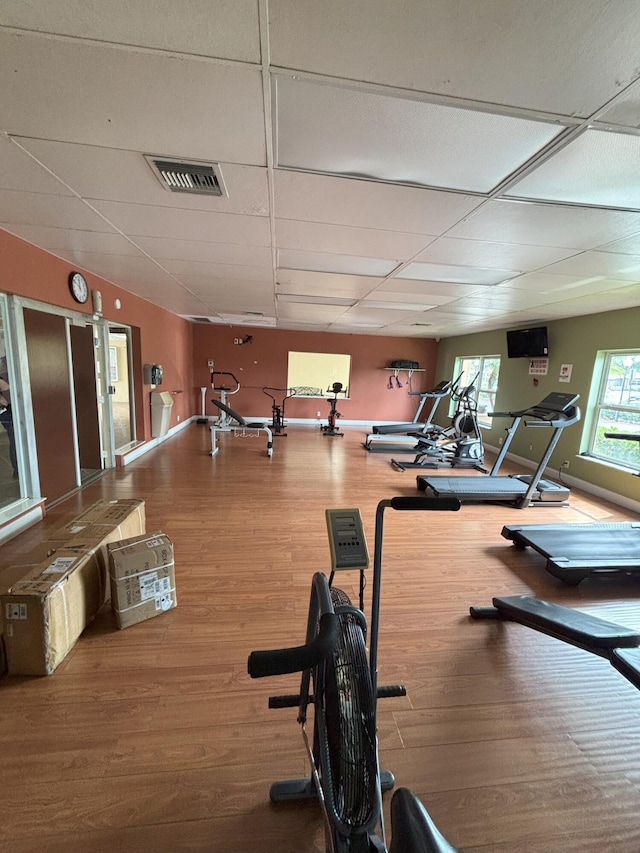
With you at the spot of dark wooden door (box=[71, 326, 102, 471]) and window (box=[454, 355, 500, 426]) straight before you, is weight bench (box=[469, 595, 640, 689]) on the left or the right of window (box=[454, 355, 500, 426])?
right

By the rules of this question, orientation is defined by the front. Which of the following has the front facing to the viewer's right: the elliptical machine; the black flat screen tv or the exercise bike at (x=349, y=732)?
the elliptical machine

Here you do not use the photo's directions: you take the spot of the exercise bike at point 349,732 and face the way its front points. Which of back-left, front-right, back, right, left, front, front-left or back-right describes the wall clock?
front-left

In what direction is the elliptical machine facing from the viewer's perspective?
to the viewer's right

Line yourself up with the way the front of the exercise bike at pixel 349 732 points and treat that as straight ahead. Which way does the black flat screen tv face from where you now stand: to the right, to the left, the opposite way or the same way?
to the left

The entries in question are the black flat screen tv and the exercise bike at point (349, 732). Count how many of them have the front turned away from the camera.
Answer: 1

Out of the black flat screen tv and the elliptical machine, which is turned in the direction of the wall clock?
the black flat screen tv

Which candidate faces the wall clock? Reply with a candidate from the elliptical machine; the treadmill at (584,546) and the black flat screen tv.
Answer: the black flat screen tv

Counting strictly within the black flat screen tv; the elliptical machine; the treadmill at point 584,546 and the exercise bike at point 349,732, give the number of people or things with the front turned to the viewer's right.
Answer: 2

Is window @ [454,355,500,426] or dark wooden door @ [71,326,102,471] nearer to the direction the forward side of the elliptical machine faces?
the window

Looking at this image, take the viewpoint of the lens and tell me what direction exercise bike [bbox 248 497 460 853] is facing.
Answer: facing away from the viewer

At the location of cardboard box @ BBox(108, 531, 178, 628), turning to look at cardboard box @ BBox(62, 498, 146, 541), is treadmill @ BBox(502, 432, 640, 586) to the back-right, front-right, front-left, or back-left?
back-right

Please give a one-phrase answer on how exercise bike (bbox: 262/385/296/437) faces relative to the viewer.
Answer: facing the viewer

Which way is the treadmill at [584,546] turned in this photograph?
to the viewer's right

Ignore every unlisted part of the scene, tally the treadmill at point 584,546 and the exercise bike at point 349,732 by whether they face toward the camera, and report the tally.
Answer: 0

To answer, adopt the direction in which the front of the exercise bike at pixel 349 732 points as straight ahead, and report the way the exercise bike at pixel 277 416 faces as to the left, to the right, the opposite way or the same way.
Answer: the opposite way
